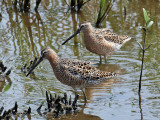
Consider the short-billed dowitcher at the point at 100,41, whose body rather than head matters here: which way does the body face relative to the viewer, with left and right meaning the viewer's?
facing to the left of the viewer

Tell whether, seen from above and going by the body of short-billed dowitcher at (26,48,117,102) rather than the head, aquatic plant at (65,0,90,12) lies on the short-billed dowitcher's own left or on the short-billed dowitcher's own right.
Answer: on the short-billed dowitcher's own right

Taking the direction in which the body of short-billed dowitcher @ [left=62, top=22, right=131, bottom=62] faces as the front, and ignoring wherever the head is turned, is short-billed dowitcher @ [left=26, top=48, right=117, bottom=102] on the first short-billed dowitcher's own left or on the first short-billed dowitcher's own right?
on the first short-billed dowitcher's own left

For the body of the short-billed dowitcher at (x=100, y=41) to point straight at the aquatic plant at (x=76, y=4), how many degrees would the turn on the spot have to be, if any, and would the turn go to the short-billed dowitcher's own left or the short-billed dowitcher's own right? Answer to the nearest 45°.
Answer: approximately 90° to the short-billed dowitcher's own right

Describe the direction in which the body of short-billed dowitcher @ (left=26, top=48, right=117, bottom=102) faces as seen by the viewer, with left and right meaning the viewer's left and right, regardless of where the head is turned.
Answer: facing to the left of the viewer

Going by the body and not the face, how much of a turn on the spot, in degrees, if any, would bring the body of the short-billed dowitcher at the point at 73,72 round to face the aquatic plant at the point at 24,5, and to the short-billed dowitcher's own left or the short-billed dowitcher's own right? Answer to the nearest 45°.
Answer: approximately 90° to the short-billed dowitcher's own right

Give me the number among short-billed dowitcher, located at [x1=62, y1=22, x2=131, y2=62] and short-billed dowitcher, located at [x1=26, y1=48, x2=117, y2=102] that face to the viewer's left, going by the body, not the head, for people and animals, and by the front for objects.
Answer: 2
